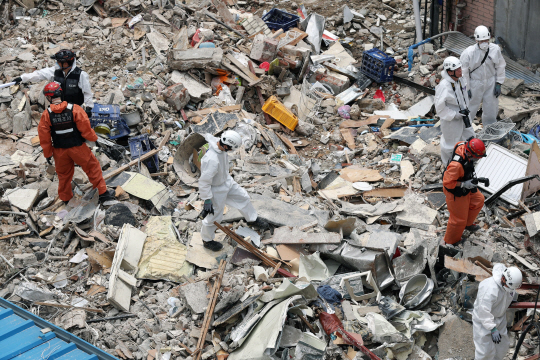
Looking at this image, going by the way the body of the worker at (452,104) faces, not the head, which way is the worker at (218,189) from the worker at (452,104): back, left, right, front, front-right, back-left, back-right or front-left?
right

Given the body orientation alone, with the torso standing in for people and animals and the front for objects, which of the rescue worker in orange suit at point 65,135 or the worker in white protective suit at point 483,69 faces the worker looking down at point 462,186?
the worker in white protective suit

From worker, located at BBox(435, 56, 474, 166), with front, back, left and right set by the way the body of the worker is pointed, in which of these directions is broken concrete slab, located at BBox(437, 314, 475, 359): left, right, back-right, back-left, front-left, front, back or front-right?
front-right

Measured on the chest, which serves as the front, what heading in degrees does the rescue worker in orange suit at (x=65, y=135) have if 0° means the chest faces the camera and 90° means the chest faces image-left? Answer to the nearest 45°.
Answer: approximately 180°
